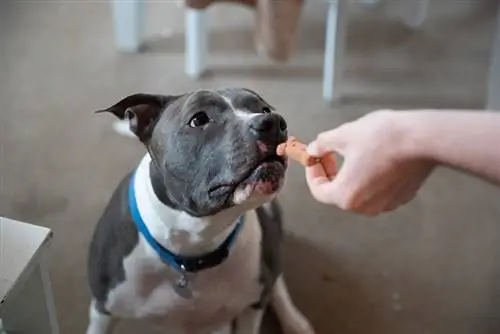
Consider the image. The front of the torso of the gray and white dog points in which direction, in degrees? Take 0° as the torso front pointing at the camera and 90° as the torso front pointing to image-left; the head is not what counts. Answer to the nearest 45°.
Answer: approximately 0°
